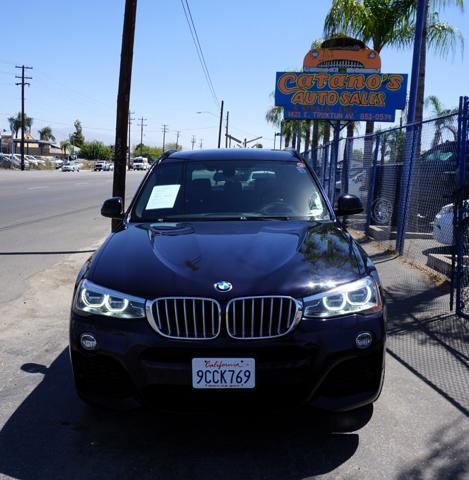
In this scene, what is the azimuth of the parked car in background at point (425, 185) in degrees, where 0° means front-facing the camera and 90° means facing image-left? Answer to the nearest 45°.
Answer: approximately 90°

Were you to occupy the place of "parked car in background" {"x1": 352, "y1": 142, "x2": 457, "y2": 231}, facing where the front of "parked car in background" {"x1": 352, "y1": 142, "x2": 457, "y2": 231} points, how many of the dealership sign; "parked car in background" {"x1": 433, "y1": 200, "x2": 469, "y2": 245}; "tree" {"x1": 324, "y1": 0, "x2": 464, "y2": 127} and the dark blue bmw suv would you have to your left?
2

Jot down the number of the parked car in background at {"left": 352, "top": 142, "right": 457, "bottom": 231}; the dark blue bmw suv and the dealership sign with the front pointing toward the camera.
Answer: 2

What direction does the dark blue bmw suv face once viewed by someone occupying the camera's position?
facing the viewer

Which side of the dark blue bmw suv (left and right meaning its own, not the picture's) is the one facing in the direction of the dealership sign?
back

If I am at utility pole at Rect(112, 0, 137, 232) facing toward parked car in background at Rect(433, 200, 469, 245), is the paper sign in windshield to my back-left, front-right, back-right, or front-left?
front-right

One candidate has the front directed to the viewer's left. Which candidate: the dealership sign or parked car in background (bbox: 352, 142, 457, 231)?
the parked car in background

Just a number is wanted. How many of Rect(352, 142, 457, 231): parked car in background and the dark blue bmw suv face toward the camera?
1

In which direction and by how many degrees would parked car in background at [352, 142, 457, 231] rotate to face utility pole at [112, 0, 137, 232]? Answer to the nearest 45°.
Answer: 0° — it already faces it

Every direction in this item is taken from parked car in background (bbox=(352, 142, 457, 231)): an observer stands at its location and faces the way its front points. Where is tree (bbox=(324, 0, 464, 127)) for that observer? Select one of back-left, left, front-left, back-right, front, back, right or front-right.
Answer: right

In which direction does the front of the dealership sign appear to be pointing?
toward the camera
